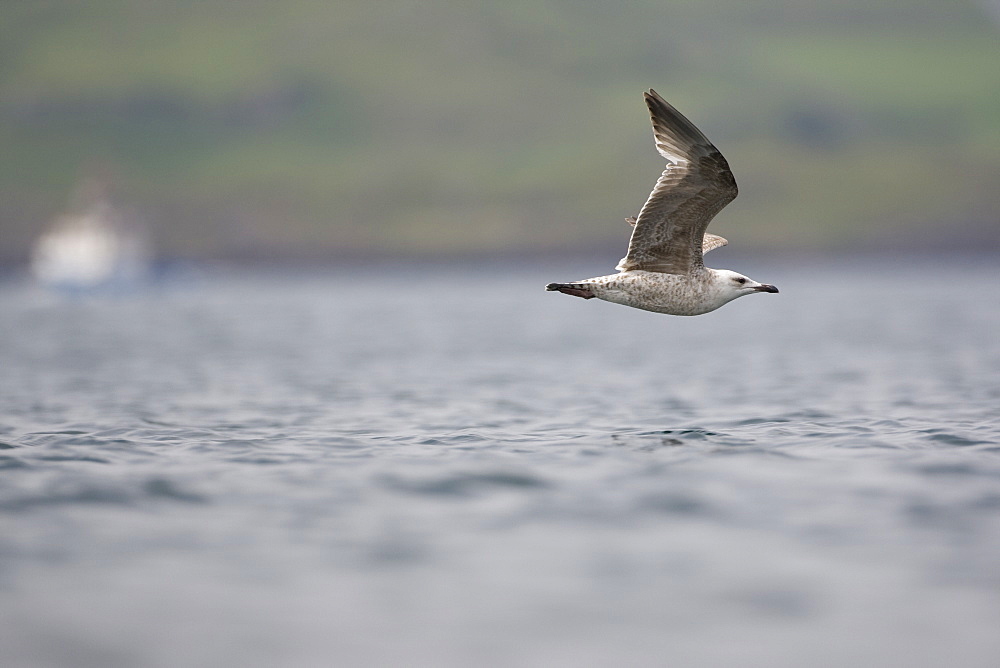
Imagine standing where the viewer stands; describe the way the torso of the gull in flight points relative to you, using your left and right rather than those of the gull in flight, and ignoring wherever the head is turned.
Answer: facing to the right of the viewer
